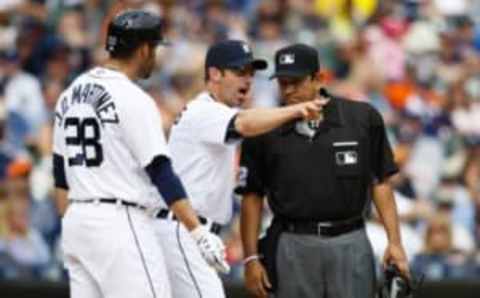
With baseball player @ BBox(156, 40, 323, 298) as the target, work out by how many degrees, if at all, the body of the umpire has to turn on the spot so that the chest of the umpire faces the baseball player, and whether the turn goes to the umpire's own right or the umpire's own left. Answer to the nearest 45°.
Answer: approximately 90° to the umpire's own right

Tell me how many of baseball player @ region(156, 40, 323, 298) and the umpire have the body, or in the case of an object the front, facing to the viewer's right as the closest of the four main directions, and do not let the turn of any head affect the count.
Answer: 1

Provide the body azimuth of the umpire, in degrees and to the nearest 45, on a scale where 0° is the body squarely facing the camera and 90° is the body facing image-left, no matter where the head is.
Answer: approximately 0°

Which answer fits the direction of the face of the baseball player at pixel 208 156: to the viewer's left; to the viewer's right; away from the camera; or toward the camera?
to the viewer's right

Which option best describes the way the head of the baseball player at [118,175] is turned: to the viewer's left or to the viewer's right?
to the viewer's right

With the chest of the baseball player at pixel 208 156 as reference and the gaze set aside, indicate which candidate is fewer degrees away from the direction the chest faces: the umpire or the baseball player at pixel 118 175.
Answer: the umpire

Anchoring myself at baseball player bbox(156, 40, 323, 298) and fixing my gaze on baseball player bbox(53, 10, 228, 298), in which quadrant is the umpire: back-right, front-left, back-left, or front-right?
back-left

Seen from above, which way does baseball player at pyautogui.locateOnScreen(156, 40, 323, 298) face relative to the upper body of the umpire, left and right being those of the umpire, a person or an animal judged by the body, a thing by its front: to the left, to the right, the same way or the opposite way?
to the left

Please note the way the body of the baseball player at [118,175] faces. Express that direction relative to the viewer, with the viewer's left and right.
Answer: facing away from the viewer and to the right of the viewer

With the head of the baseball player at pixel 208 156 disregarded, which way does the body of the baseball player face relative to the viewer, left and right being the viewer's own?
facing to the right of the viewer
